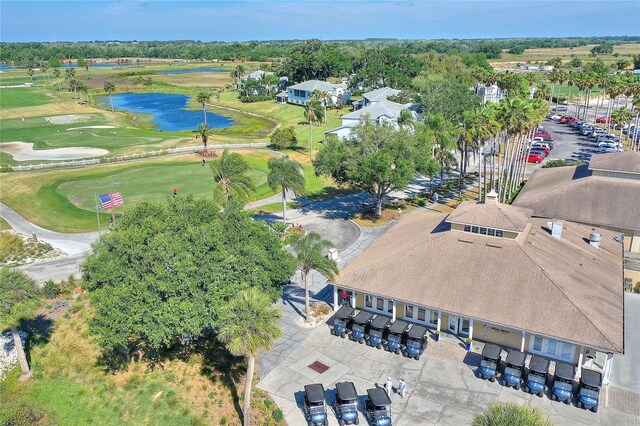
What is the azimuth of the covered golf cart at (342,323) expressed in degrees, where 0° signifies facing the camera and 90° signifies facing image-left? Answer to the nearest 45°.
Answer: approximately 45°

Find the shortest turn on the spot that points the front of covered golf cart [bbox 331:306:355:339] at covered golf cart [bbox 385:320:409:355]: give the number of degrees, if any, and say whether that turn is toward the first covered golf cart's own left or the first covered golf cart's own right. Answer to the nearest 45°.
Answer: approximately 90° to the first covered golf cart's own left

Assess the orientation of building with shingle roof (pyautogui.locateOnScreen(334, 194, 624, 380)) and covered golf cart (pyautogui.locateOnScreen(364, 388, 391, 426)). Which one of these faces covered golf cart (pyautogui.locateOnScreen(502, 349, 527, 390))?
the building with shingle roof

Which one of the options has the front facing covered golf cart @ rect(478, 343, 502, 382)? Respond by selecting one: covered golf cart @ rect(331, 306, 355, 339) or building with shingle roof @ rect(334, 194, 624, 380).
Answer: the building with shingle roof
